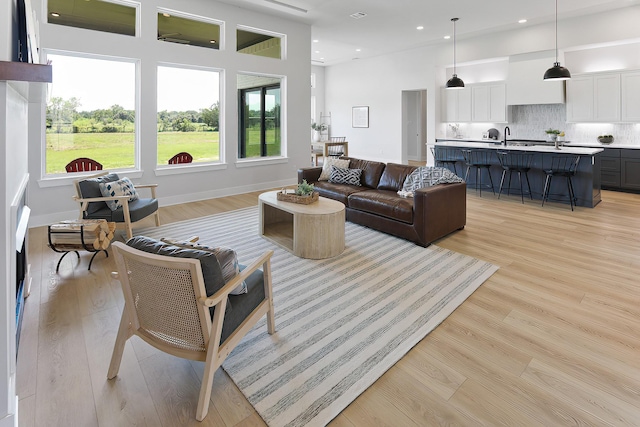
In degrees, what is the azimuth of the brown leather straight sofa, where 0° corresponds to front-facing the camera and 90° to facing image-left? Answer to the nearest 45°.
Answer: approximately 45°

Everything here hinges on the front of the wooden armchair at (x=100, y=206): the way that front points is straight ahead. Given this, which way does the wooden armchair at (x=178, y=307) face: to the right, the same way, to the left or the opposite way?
to the left

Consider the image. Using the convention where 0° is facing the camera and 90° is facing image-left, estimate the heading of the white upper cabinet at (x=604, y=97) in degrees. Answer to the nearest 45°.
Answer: approximately 0°

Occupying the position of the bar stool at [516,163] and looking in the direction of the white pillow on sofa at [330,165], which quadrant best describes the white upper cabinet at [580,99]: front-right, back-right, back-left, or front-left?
back-right

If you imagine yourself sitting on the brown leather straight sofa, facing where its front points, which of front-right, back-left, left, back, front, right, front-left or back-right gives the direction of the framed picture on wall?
back-right

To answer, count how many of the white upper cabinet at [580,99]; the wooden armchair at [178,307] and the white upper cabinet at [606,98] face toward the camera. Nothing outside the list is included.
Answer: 2

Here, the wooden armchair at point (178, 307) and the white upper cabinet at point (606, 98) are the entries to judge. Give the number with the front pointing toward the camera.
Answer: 1

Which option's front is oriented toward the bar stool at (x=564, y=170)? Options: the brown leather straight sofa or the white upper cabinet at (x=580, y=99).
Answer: the white upper cabinet
